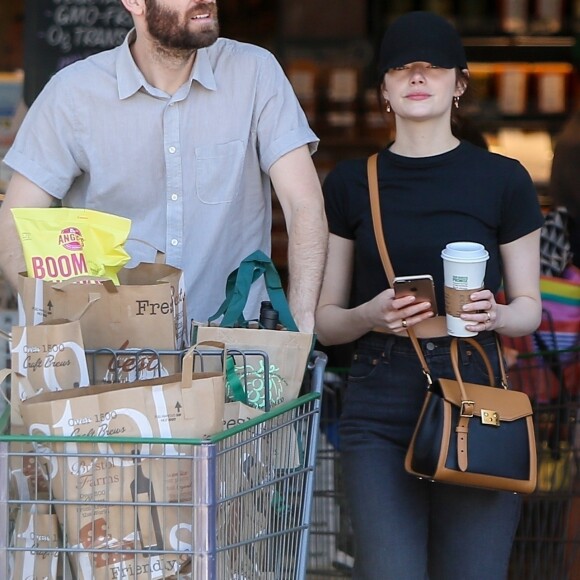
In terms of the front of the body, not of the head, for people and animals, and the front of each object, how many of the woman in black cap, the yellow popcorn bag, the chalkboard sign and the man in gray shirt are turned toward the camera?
4

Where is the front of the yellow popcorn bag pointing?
toward the camera

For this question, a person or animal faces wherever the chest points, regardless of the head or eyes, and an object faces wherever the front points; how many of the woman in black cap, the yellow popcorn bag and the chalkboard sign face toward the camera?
3

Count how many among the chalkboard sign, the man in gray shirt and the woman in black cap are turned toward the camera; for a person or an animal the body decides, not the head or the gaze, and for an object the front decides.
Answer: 3

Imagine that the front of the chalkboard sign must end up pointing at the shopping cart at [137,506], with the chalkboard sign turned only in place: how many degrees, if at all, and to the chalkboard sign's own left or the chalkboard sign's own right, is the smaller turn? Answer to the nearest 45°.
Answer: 0° — it already faces it

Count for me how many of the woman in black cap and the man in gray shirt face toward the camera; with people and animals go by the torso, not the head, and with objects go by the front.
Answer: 2

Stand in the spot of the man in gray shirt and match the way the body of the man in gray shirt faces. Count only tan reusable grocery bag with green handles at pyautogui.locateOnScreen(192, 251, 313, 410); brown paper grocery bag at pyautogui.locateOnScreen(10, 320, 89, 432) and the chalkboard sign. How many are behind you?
1

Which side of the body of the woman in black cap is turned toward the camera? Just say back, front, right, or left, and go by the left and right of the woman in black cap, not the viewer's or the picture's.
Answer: front

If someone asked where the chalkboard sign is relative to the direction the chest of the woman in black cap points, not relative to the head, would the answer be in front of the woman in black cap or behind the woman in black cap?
behind

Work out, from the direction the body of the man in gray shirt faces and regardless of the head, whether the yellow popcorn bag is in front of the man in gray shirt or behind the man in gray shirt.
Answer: in front

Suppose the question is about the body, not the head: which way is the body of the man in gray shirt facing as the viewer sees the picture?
toward the camera

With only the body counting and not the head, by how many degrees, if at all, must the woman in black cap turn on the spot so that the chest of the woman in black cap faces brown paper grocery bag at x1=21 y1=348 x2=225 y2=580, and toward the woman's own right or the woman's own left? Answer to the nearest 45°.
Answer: approximately 45° to the woman's own right
